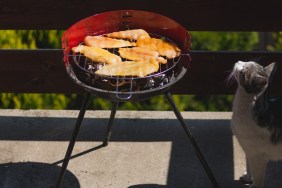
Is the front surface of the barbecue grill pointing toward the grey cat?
no

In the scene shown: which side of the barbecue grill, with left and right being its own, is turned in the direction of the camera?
front

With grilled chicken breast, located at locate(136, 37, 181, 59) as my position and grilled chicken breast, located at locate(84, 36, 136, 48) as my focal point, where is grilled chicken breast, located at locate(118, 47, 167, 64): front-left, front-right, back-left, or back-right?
front-left

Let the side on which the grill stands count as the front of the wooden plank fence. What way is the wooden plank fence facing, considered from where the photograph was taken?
facing the viewer
